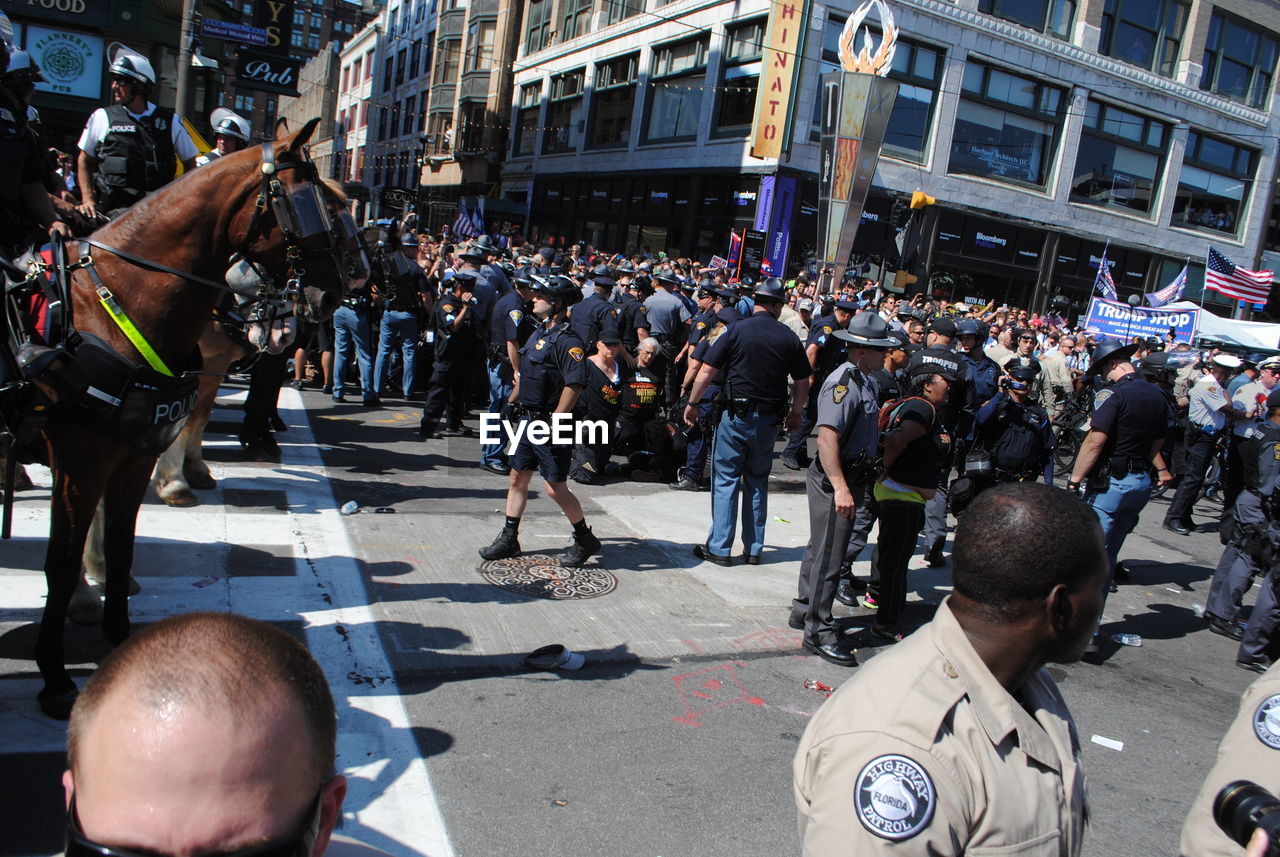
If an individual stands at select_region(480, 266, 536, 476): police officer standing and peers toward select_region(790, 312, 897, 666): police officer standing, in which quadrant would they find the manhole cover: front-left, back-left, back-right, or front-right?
front-right

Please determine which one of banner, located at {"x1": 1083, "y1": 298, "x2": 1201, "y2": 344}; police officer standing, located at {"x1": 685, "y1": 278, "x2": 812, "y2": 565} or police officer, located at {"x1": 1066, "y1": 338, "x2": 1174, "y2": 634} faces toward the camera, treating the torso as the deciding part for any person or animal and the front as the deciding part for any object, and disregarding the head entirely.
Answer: the banner

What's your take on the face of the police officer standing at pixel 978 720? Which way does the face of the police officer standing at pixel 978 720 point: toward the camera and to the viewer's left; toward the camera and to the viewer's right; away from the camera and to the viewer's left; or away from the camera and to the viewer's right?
away from the camera and to the viewer's right

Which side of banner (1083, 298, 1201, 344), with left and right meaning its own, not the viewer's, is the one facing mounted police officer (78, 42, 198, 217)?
front

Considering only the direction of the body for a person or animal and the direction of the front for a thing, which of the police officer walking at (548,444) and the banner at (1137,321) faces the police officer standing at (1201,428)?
the banner

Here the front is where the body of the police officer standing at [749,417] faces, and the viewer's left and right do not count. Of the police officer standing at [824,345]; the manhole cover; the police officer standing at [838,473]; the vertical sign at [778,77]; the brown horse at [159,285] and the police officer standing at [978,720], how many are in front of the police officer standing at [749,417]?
2

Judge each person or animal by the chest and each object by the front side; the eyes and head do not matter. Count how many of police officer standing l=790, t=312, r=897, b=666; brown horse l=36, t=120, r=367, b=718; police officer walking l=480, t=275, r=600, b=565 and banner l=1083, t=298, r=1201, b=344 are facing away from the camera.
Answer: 0

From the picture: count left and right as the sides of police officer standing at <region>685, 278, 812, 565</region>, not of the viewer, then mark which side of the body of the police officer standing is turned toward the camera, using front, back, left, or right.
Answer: back

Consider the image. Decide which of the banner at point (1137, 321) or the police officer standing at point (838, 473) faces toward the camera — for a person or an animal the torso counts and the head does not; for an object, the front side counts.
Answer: the banner

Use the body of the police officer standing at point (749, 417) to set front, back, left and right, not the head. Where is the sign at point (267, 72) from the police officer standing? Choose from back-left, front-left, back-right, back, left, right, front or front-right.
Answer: front-left

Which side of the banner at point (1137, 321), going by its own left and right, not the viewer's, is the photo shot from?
front

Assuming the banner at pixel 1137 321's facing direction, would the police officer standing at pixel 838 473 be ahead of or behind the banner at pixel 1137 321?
ahead
